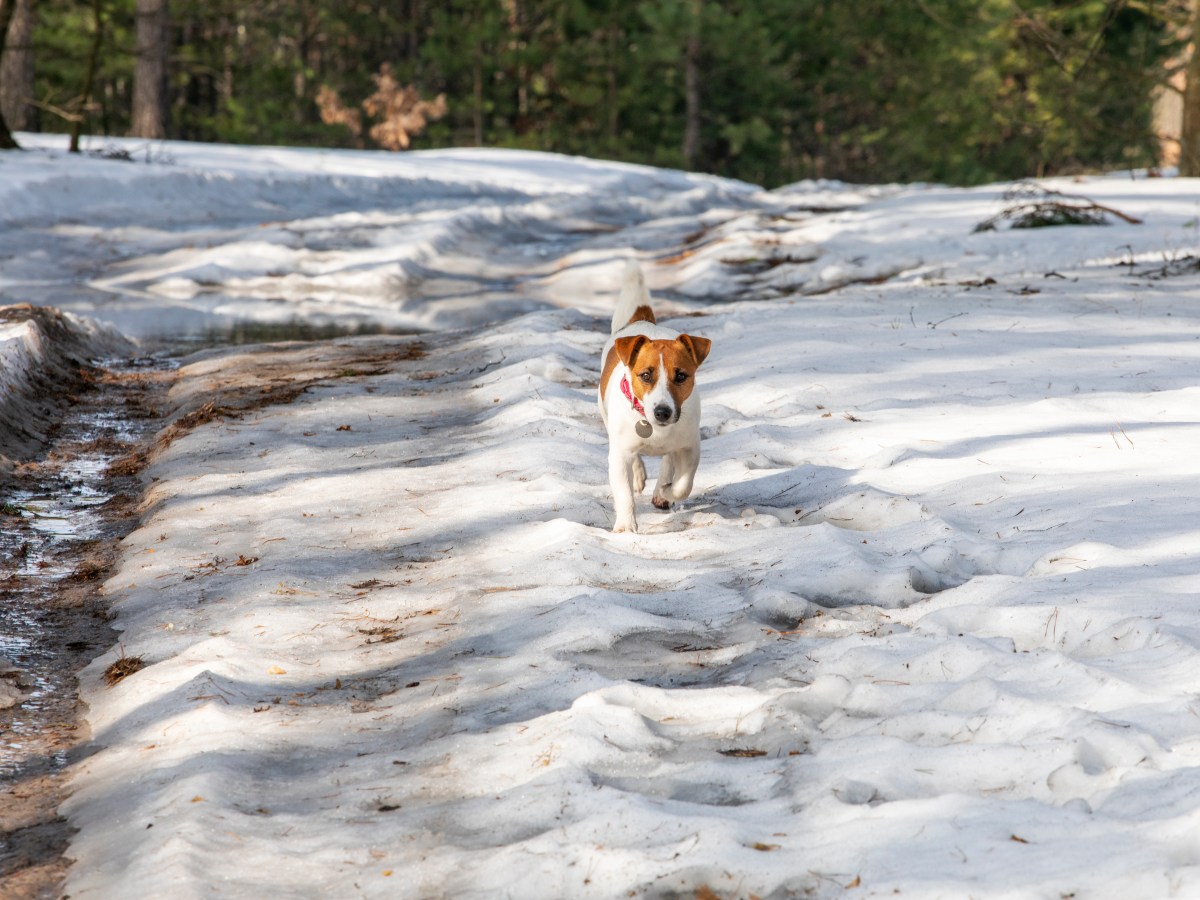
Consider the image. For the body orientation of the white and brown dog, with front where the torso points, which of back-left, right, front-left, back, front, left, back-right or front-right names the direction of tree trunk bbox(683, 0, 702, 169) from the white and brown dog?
back

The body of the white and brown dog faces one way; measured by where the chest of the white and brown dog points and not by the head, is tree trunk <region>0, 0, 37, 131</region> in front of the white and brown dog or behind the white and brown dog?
behind

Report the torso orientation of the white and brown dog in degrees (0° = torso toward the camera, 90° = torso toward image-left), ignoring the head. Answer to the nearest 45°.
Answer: approximately 0°

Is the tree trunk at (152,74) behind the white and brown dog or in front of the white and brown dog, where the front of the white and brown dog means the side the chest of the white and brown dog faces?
behind
